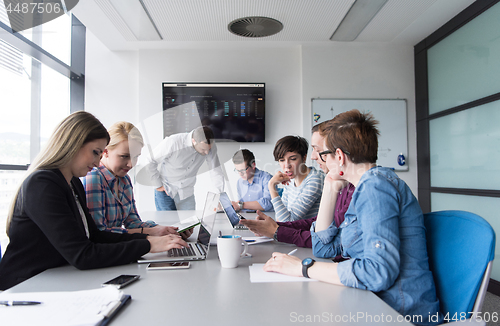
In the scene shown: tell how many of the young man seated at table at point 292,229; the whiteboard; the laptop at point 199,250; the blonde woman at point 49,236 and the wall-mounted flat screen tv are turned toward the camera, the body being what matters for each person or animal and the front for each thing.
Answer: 2

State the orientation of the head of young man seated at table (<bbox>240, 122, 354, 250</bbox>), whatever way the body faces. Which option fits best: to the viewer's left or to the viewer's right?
to the viewer's left

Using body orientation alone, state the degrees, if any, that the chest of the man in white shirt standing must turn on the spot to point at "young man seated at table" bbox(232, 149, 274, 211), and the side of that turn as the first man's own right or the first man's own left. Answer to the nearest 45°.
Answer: approximately 90° to the first man's own left

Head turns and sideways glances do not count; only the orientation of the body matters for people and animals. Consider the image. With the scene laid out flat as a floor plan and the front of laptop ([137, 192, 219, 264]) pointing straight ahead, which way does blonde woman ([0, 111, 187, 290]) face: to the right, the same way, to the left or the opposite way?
the opposite way

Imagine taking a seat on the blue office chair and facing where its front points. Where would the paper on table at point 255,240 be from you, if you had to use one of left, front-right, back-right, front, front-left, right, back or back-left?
front-right

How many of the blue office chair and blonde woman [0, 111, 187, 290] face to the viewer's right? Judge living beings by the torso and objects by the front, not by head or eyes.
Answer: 1

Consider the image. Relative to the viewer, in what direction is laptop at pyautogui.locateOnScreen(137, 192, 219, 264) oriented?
to the viewer's left

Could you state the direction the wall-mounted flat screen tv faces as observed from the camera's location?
facing the viewer

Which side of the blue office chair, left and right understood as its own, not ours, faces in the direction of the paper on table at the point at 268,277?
front

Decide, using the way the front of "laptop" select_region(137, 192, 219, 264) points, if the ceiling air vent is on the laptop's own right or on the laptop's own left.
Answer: on the laptop's own right

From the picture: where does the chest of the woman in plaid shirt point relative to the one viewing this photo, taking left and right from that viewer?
facing the viewer and to the right of the viewer

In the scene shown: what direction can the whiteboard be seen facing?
toward the camera

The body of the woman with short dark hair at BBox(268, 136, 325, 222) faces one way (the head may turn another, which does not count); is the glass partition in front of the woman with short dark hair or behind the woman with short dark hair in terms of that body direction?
behind

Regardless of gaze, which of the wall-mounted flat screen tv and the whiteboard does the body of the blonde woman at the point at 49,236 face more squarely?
the whiteboard

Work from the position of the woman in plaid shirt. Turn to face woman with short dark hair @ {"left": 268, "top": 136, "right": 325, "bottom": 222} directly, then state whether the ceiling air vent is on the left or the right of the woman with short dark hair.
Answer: left

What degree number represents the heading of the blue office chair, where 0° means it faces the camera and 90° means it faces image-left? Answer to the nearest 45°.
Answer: approximately 45°

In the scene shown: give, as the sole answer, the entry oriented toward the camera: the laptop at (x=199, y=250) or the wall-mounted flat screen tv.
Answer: the wall-mounted flat screen tv

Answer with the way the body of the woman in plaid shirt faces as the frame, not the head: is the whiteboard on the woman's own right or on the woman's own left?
on the woman's own left
